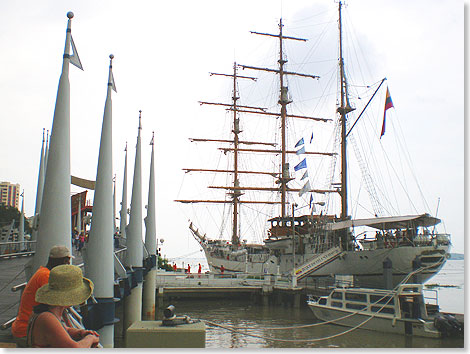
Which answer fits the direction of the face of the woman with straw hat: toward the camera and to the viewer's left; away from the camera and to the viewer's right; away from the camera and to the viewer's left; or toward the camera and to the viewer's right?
away from the camera and to the viewer's right

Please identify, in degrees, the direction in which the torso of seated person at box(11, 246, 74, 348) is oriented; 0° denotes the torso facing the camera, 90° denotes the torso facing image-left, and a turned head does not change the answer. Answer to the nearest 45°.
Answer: approximately 270°

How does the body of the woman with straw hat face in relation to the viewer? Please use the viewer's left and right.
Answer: facing to the right of the viewer

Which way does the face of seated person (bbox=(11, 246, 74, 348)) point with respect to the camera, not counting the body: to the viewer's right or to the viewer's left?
to the viewer's right

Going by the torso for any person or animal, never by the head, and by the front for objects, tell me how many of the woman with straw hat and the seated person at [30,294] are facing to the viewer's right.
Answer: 2

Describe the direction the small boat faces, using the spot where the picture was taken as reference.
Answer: facing away from the viewer and to the left of the viewer

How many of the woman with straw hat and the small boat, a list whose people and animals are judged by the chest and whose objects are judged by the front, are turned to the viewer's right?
1

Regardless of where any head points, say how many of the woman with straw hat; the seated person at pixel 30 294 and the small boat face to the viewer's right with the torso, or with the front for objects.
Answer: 2

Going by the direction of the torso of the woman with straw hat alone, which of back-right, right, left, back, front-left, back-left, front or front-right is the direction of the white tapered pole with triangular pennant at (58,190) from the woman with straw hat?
left
